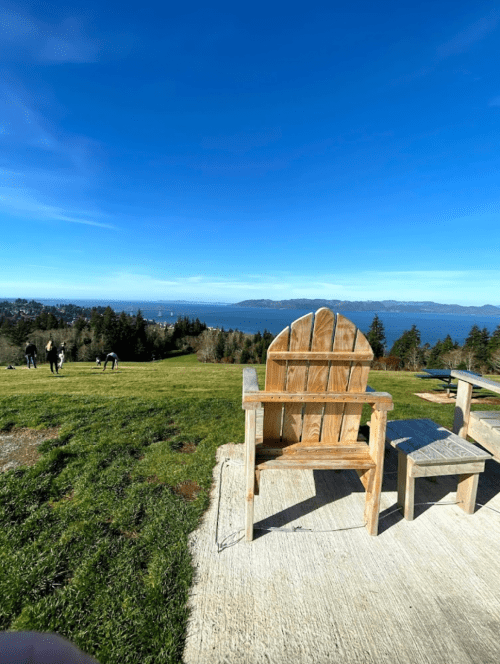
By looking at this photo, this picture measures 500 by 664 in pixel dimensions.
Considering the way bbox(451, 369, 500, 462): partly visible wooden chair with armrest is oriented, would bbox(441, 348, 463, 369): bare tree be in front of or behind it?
in front

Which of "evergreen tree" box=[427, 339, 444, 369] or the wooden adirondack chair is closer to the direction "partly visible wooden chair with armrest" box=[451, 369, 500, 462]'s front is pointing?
the evergreen tree

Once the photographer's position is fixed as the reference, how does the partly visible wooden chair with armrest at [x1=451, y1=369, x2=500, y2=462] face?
facing away from the viewer and to the left of the viewer

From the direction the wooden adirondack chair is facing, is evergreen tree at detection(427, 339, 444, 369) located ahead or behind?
ahead

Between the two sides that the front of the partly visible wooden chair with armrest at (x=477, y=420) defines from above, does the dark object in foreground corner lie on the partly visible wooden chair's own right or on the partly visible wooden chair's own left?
on the partly visible wooden chair's own left

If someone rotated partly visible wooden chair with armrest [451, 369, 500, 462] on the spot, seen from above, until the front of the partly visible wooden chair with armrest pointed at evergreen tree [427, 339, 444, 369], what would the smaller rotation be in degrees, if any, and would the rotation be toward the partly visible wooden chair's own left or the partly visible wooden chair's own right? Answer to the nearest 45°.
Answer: approximately 45° to the partly visible wooden chair's own right

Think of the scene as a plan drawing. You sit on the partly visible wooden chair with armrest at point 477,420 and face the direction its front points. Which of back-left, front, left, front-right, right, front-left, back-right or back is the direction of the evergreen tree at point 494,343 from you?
front-right

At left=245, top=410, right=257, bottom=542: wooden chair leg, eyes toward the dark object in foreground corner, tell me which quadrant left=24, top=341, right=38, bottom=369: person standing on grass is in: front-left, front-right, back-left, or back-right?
back-right

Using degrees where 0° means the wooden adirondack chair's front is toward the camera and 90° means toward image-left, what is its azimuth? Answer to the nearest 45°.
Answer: approximately 180°

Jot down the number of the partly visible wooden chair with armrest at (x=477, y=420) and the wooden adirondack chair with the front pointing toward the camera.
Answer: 0

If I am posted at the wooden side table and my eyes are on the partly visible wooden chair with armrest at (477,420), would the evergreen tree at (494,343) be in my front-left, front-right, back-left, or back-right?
front-left

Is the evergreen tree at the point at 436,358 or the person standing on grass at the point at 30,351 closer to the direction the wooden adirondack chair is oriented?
the evergreen tree

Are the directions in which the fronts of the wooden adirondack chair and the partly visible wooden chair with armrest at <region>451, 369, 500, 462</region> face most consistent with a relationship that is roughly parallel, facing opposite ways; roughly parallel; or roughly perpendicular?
roughly parallel

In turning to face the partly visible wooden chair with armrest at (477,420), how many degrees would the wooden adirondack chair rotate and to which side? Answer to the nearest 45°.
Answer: approximately 45° to its right
